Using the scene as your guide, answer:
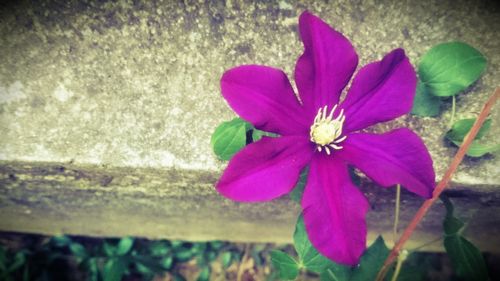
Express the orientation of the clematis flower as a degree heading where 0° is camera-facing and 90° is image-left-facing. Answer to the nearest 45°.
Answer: approximately 0°

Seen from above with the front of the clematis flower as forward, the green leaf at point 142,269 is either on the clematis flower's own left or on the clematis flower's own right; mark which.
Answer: on the clematis flower's own right
